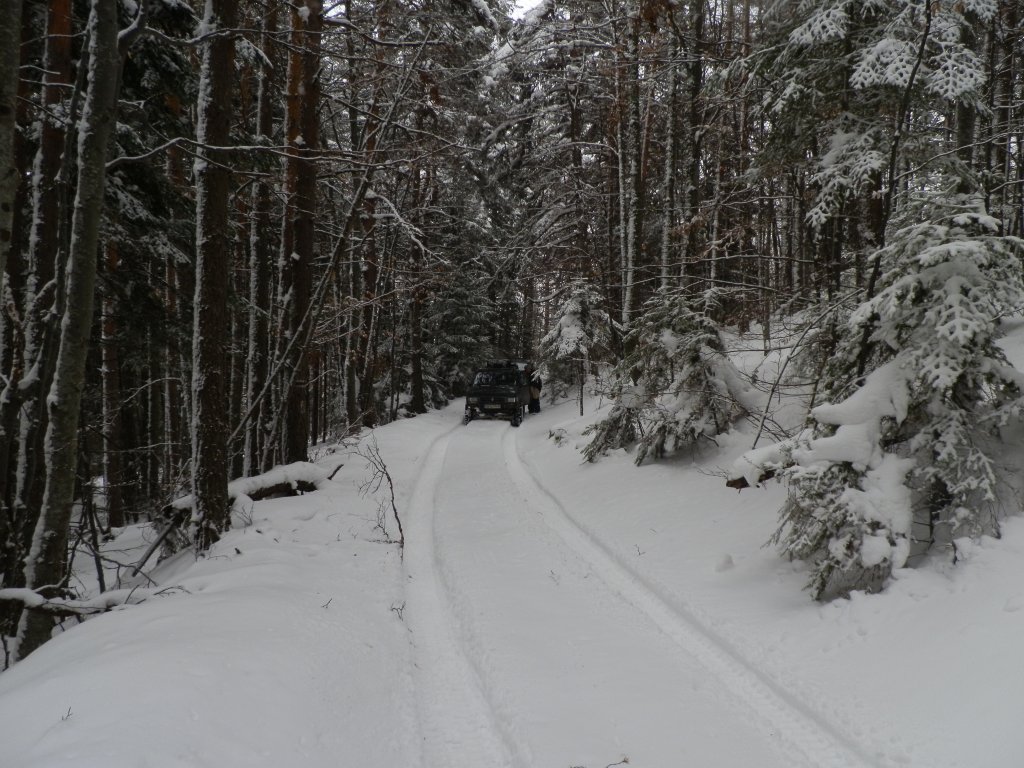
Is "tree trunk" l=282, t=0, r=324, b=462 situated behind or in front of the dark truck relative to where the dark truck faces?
in front

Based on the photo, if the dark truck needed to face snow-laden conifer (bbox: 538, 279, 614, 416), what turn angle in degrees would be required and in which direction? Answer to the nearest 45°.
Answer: approximately 45° to its left

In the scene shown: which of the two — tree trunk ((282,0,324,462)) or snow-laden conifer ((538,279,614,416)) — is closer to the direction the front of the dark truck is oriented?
the tree trunk

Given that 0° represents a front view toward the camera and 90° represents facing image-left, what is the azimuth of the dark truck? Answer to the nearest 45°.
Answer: approximately 0°

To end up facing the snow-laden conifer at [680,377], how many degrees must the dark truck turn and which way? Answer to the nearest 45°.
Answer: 0° — it already faces it

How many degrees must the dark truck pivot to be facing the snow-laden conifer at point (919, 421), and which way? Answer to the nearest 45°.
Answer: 0° — it already faces it

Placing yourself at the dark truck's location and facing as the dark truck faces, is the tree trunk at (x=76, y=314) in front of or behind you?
in front

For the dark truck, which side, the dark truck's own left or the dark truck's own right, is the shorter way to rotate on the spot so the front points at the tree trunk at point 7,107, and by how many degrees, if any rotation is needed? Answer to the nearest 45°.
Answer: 0° — it already faces it
